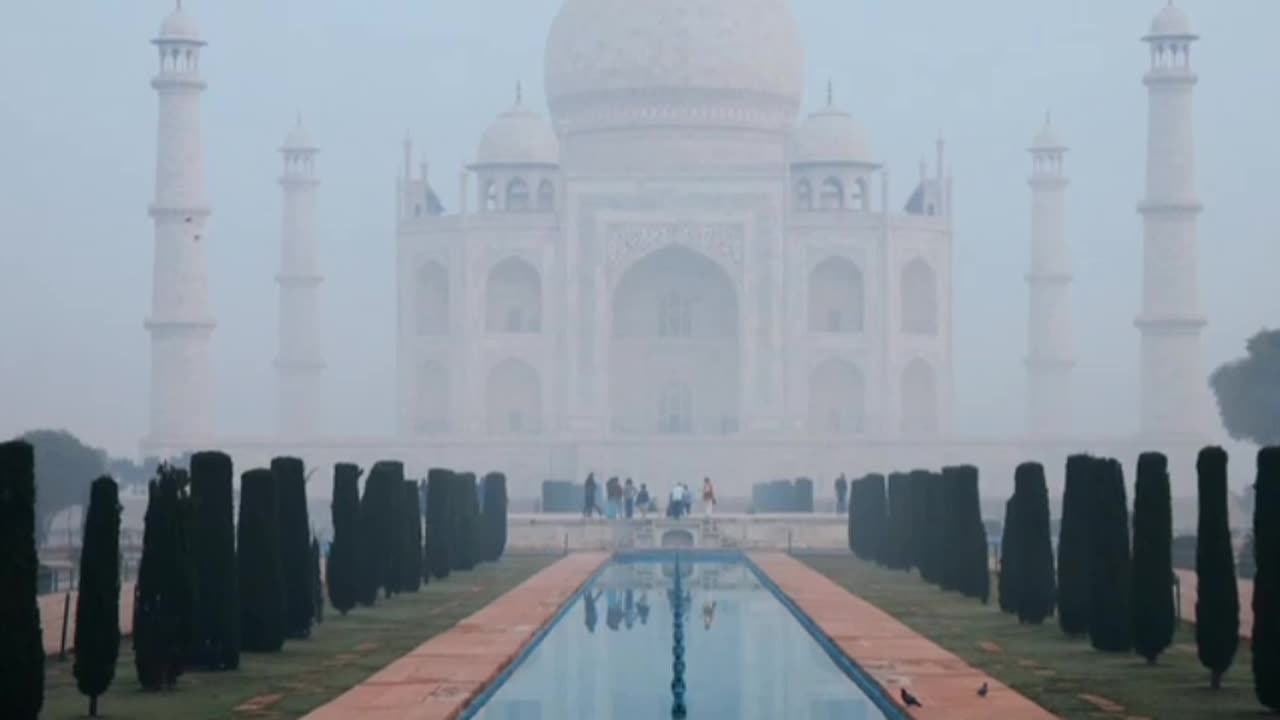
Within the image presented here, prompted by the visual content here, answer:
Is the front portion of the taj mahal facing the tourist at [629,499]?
yes

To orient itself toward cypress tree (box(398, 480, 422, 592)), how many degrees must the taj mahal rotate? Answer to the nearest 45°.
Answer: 0° — it already faces it

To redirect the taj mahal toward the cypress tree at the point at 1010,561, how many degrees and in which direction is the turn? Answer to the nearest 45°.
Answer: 0° — it already faces it

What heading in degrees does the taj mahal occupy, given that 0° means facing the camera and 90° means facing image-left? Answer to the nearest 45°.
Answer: approximately 0°

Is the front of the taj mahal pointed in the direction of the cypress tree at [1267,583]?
yes

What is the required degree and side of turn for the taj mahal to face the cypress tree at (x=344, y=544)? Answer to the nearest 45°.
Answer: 0° — it already faces it

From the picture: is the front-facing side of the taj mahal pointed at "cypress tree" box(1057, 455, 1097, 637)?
yes

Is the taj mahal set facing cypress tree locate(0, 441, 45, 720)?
yes

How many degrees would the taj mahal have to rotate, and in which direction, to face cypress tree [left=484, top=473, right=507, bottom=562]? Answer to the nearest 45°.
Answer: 0° — it already faces it
